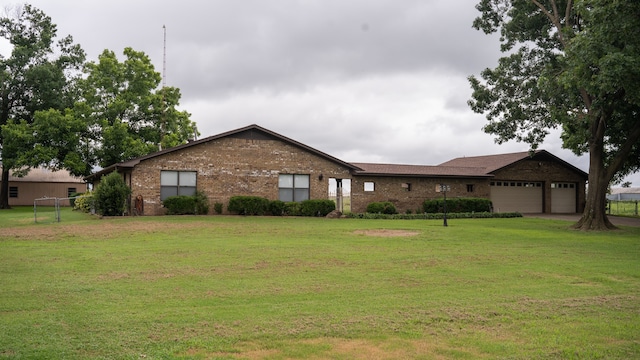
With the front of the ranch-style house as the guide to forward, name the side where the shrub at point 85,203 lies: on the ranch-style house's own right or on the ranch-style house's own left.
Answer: on the ranch-style house's own right

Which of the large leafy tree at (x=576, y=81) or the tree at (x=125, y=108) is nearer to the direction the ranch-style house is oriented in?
the large leafy tree

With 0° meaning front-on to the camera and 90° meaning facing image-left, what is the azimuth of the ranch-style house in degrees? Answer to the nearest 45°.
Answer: approximately 0°

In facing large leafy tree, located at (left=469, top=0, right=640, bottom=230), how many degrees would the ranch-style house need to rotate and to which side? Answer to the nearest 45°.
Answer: approximately 45° to its left

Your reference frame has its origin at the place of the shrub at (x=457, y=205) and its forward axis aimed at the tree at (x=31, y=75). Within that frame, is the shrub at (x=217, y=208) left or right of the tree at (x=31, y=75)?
left

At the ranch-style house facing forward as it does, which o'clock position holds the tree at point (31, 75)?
The tree is roughly at 4 o'clock from the ranch-style house.

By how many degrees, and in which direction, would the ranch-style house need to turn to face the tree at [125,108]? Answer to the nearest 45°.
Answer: approximately 135° to its right

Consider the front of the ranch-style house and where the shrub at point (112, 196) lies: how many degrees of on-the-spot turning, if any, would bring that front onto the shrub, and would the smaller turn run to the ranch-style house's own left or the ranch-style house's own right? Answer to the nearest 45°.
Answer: approximately 45° to the ranch-style house's own right
